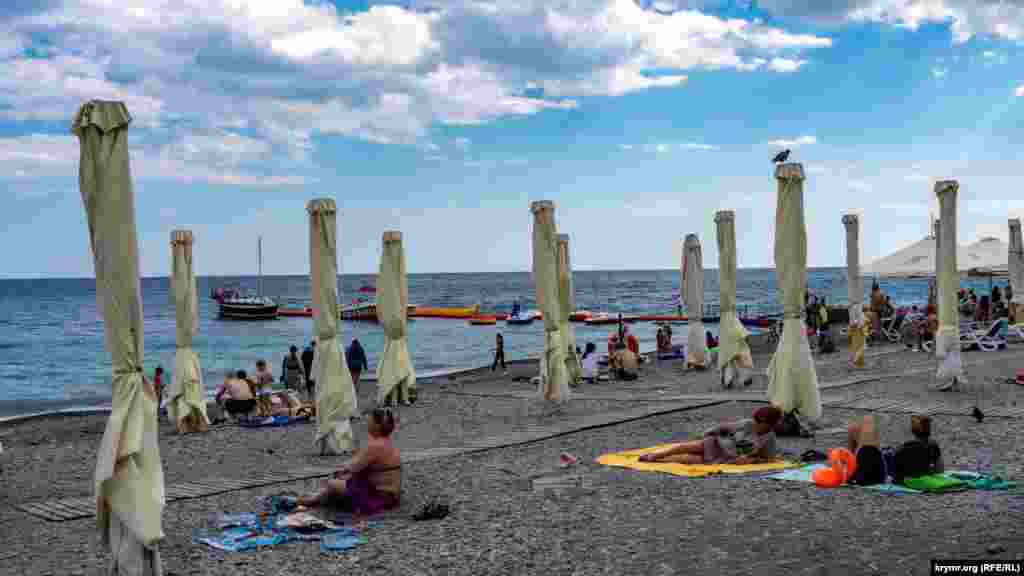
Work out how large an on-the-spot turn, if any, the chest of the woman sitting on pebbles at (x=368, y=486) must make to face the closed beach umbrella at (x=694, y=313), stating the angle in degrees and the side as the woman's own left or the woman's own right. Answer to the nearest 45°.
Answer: approximately 90° to the woman's own right

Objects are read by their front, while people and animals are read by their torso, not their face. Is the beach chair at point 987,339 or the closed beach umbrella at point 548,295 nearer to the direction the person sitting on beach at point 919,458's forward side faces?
the beach chair

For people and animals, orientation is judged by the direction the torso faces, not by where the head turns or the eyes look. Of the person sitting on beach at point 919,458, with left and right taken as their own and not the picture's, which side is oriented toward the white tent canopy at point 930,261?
front

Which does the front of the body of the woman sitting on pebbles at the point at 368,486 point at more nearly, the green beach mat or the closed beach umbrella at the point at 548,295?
the closed beach umbrella

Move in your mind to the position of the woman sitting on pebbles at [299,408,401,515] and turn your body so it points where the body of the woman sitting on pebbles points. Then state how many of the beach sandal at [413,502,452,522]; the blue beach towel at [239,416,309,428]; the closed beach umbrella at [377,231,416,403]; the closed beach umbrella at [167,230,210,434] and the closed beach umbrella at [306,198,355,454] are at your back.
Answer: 1

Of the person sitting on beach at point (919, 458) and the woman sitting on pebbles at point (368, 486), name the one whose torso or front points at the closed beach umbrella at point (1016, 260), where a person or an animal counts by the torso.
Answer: the person sitting on beach

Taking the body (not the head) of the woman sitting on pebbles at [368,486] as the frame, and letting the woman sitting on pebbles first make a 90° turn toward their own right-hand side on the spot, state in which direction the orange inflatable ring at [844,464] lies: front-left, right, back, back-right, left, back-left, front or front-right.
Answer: front-right

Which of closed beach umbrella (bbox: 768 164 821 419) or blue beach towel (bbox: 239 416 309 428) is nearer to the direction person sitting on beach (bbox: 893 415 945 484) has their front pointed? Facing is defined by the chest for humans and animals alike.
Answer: the closed beach umbrella

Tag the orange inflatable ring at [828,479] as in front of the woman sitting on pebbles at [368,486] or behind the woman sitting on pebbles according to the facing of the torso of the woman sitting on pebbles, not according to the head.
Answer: behind

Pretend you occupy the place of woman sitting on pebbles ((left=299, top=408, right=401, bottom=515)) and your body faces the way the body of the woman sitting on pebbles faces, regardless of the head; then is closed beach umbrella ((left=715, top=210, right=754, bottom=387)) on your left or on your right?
on your right

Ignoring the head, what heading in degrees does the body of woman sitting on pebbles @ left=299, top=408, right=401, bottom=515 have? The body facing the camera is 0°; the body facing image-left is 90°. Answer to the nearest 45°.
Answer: approximately 135°

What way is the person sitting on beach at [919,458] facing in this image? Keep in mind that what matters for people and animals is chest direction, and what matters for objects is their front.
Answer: away from the camera

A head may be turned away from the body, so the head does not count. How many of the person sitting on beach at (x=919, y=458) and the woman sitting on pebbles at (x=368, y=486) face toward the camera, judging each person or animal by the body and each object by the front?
0

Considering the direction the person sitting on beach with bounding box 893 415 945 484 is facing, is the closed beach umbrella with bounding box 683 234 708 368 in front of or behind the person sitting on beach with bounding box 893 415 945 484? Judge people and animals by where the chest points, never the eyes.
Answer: in front

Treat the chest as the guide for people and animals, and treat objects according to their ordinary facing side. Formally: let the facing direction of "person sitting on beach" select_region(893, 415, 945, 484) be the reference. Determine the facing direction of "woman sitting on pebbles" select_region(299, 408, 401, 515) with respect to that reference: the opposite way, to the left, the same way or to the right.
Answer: to the left

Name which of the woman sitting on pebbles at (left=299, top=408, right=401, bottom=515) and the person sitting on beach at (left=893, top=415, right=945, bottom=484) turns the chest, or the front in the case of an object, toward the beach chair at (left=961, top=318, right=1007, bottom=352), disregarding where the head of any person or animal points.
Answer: the person sitting on beach
